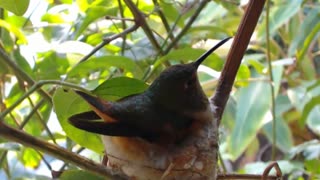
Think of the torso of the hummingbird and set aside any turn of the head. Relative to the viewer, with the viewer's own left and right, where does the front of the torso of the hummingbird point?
facing to the right of the viewer

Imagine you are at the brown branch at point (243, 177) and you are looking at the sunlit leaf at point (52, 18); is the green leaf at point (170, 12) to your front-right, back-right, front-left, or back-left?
front-right

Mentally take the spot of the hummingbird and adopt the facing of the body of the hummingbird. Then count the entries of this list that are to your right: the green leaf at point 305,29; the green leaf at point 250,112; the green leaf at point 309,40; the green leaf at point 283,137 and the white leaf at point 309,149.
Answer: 0

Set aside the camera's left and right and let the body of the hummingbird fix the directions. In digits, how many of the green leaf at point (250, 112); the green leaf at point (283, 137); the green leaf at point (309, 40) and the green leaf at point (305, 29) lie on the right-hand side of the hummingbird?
0

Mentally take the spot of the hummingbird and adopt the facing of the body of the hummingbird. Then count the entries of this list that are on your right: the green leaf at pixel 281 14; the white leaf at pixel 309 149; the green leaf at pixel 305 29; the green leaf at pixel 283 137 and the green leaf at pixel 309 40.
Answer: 0

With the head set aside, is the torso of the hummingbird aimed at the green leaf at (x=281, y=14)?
no
